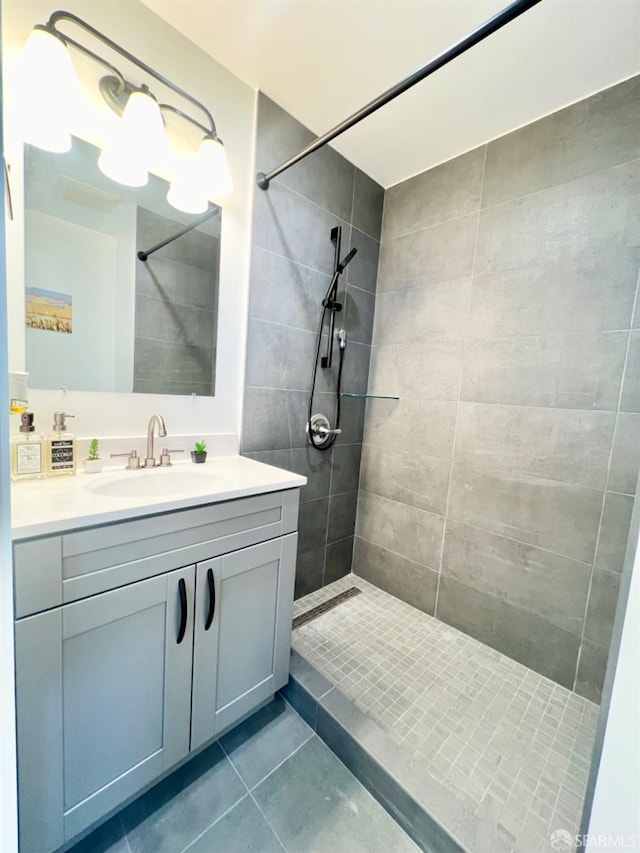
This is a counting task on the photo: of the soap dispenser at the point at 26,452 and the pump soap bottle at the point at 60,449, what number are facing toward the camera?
2

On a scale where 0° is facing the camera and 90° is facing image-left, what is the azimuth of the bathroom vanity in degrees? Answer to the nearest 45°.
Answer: approximately 315°

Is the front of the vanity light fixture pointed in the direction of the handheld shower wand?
no

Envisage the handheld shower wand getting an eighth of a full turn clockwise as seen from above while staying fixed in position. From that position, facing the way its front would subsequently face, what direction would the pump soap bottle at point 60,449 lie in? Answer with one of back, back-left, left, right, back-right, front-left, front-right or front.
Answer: front-right

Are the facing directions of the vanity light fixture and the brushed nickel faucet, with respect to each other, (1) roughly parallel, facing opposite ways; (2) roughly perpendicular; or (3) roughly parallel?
roughly parallel

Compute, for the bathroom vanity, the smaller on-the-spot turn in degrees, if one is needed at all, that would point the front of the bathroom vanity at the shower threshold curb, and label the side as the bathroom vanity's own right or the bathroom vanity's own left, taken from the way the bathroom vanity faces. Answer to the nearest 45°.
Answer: approximately 45° to the bathroom vanity's own left

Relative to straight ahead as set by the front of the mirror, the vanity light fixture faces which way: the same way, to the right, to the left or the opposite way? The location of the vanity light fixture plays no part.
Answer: the same way

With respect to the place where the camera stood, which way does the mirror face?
facing the viewer and to the right of the viewer

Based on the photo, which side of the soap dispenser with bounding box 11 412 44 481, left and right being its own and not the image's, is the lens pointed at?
front

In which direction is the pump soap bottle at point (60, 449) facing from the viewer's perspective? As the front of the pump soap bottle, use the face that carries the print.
toward the camera

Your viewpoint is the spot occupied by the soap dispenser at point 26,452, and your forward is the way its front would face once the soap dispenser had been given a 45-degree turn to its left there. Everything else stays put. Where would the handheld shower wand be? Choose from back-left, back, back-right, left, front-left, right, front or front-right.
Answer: front-left

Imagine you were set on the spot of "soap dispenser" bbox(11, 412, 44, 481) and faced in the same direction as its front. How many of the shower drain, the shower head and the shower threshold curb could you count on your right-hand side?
0

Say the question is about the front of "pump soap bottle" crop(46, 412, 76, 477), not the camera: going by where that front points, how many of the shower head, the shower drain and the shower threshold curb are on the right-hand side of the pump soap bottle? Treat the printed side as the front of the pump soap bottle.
0

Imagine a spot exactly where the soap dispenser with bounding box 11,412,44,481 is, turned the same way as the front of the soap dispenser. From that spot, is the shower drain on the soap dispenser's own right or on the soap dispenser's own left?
on the soap dispenser's own left
